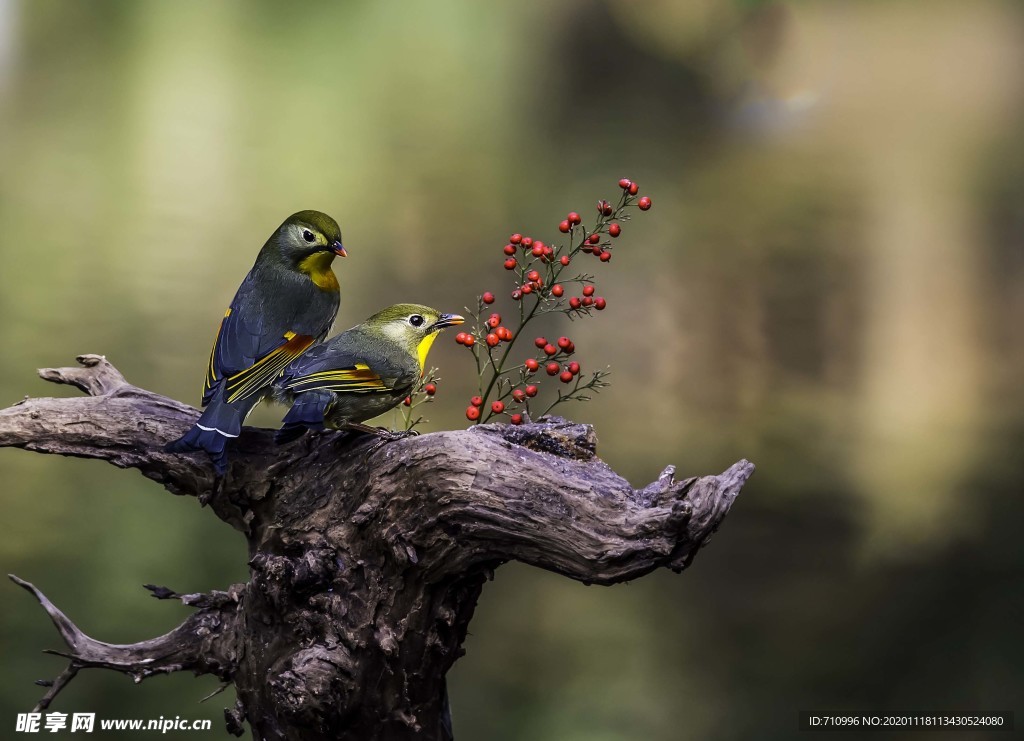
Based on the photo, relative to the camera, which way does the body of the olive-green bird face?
to the viewer's right

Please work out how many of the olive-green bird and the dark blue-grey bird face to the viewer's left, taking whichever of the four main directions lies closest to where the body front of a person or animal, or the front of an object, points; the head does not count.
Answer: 0

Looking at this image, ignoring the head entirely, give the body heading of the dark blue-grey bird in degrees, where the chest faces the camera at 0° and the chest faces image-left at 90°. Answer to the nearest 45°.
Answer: approximately 225°
